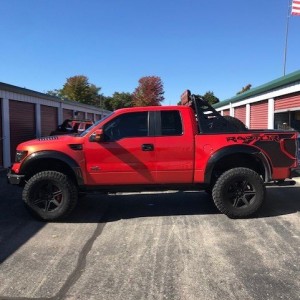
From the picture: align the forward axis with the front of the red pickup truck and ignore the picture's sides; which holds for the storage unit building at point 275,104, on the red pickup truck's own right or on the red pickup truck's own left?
on the red pickup truck's own right

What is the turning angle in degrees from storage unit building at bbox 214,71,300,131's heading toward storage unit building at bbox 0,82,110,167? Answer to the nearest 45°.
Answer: approximately 45° to its right

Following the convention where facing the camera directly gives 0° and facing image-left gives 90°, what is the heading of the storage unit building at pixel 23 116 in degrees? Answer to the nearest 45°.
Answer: approximately 315°

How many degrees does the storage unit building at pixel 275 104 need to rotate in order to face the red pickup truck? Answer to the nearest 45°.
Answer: approximately 45° to its left

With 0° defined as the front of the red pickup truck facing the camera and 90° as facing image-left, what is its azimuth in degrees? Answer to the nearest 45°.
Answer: approximately 90°

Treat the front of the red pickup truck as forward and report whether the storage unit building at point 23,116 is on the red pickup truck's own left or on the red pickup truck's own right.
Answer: on the red pickup truck's own right

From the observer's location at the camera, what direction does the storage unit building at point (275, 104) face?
facing the viewer and to the left of the viewer

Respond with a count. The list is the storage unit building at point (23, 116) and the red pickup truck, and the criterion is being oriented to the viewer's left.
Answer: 1

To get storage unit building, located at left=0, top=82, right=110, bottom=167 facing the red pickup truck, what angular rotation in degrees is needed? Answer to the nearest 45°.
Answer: approximately 45° to its right
